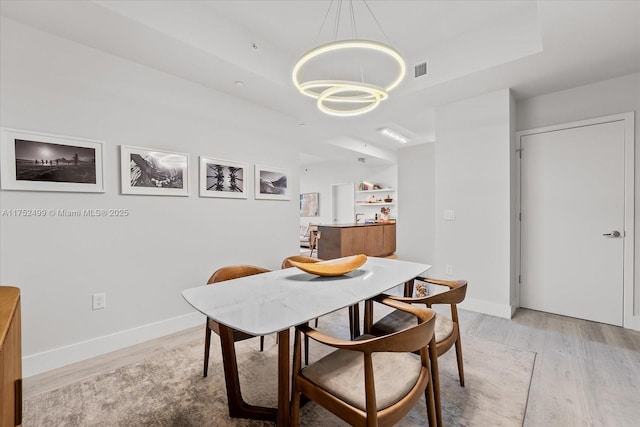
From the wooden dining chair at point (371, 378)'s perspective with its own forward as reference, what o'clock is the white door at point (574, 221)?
The white door is roughly at 3 o'clock from the wooden dining chair.

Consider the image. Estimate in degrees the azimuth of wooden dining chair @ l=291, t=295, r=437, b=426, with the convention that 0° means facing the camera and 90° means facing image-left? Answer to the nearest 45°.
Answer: approximately 135°

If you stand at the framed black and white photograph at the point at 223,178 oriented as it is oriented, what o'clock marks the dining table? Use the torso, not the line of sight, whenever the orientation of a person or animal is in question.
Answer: The dining table is roughly at 1 o'clock from the framed black and white photograph.

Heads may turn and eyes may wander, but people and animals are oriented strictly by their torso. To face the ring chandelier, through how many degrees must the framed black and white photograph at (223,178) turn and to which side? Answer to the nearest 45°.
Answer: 0° — it already faces it

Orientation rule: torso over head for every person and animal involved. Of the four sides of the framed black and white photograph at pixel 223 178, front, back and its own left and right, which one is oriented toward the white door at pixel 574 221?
front

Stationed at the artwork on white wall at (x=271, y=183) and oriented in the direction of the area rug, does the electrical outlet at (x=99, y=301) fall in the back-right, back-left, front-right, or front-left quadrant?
front-right

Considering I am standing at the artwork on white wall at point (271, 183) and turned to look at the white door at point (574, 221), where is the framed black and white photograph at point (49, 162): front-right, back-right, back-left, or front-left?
back-right

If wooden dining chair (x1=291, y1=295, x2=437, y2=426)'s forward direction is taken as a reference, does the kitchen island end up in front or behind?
in front

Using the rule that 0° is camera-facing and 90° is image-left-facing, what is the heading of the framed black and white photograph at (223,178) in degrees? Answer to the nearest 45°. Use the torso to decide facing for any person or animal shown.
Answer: approximately 315°

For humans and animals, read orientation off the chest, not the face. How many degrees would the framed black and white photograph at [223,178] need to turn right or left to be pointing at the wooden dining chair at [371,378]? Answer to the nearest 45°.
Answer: approximately 45° to its right

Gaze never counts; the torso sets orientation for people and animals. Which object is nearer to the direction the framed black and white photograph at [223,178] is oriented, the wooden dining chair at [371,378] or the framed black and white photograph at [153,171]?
the wooden dining chair

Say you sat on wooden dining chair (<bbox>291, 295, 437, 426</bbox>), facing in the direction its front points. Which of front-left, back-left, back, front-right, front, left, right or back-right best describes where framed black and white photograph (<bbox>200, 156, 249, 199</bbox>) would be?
front

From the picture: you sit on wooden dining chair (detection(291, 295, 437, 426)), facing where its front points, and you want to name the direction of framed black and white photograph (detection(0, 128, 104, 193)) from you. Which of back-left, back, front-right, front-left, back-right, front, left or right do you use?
front-left
